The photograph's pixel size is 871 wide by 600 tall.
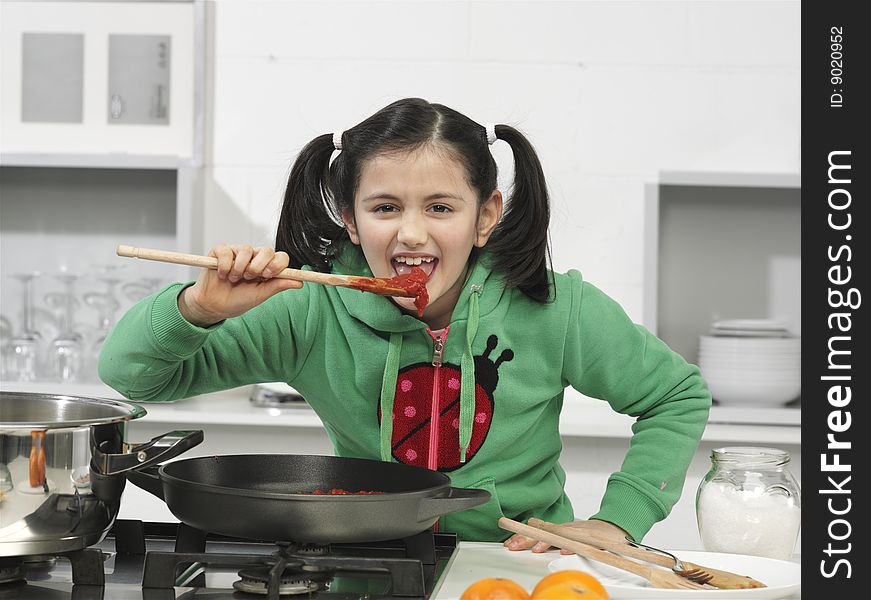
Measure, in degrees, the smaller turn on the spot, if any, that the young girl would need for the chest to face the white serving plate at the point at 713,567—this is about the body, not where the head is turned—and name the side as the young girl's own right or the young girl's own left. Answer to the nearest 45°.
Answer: approximately 45° to the young girl's own left

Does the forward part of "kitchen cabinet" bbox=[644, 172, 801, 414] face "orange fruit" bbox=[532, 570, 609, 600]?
yes

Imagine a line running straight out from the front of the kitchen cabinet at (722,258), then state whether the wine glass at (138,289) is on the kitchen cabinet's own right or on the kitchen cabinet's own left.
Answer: on the kitchen cabinet's own right

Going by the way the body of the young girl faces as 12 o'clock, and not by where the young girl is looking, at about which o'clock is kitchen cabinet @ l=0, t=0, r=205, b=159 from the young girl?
The kitchen cabinet is roughly at 5 o'clock from the young girl.

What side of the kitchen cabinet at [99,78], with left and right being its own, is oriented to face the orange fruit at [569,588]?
front

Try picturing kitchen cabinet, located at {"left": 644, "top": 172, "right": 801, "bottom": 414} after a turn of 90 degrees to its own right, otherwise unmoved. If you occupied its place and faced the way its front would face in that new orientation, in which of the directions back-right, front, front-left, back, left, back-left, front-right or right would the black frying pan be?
left

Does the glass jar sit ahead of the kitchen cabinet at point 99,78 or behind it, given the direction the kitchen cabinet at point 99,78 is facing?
ahead

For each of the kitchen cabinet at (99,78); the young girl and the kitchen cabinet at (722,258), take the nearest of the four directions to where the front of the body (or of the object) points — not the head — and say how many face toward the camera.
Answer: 3

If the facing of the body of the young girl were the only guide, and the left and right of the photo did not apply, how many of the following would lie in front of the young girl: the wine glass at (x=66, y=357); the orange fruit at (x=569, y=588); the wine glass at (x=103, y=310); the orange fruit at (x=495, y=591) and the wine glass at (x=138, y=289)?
2

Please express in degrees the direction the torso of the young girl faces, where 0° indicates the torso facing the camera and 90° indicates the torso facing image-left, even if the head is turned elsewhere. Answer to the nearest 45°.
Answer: approximately 0°

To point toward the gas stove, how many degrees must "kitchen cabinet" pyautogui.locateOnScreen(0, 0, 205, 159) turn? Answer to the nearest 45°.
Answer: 0° — it already faces it

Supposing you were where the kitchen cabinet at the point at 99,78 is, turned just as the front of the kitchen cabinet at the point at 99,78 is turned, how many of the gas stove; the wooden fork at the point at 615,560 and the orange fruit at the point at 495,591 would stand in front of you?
3
